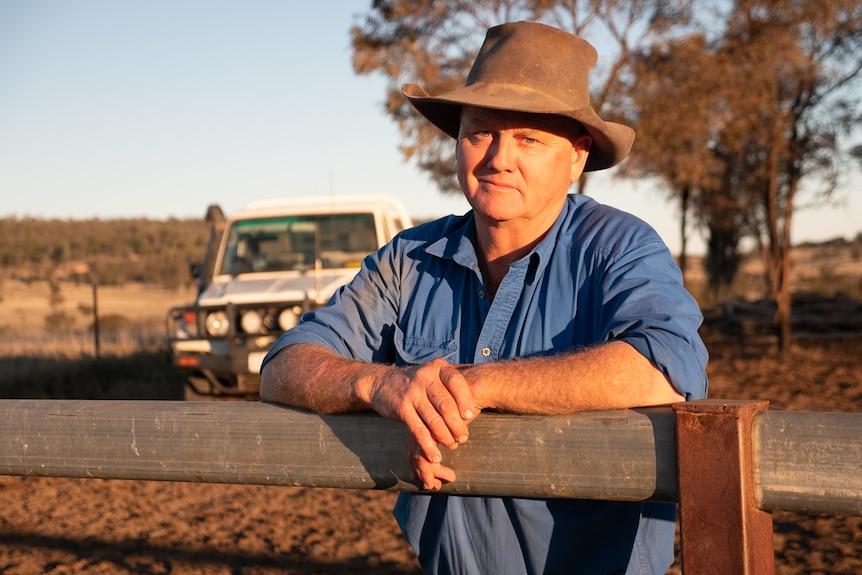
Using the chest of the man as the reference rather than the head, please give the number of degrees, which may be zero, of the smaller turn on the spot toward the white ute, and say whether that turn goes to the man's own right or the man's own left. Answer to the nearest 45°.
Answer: approximately 135° to the man's own right

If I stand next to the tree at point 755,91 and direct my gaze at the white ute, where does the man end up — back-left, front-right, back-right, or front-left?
front-left

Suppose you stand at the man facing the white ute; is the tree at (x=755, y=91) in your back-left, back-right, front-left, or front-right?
front-right

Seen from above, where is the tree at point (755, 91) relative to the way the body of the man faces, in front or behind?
behind

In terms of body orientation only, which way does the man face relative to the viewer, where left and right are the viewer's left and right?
facing the viewer and to the left of the viewer

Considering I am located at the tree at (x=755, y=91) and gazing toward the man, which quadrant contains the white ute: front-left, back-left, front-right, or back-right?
front-right
